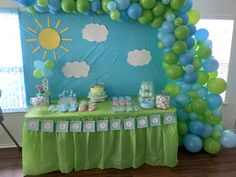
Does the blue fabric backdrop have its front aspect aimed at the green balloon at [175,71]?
no

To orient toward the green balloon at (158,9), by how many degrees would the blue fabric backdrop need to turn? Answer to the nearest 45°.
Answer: approximately 45° to its left

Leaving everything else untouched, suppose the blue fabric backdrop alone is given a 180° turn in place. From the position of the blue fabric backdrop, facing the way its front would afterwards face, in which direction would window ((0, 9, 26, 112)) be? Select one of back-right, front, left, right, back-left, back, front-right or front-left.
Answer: left

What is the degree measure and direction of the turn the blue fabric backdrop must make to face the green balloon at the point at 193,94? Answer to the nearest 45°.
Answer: approximately 90° to its left

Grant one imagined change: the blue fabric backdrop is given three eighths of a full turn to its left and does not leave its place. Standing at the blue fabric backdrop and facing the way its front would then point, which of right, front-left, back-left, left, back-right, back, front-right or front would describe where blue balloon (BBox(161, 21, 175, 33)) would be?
right

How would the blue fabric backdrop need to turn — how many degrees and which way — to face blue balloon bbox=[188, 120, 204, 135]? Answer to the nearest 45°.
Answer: approximately 90° to its left

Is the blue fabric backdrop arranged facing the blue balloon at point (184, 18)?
no

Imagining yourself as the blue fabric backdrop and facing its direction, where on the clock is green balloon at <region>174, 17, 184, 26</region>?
The green balloon is roughly at 10 o'clock from the blue fabric backdrop.

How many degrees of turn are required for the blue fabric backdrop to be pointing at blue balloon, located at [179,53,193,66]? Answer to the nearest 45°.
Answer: approximately 45° to its left

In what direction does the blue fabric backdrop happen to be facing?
toward the camera

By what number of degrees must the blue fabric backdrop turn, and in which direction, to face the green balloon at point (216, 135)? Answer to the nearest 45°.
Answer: approximately 90° to its left

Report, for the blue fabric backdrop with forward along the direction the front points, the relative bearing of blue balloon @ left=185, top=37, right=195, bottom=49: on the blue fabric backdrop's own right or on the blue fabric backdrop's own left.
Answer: on the blue fabric backdrop's own left

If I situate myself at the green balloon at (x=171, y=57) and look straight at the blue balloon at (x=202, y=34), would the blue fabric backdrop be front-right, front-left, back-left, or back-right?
back-left

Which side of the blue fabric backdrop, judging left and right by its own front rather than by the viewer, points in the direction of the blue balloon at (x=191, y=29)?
left

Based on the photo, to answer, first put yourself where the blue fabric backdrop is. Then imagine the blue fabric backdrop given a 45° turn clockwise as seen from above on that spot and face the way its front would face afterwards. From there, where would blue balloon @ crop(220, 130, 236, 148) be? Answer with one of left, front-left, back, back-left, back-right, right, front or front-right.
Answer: back-left

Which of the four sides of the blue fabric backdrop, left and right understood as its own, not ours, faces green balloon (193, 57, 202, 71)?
left

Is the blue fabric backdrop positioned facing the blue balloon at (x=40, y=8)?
no
